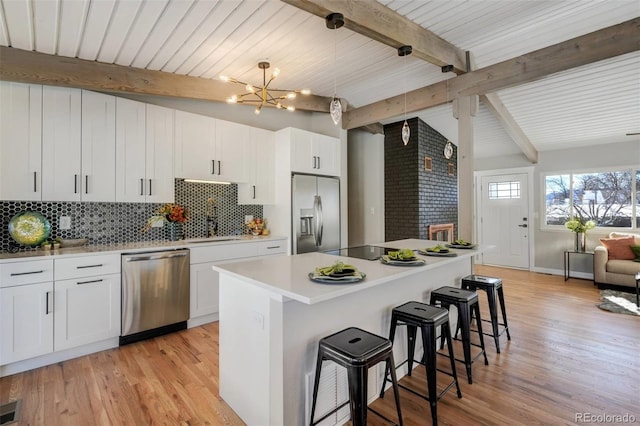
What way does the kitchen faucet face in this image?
toward the camera

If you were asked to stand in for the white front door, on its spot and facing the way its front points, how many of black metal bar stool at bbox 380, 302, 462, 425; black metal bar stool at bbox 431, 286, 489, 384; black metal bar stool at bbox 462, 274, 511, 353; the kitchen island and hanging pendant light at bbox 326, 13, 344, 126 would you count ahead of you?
5

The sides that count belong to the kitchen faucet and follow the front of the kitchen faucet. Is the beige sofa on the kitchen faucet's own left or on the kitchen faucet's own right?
on the kitchen faucet's own left

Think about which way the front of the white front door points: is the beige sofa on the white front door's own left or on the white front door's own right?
on the white front door's own left

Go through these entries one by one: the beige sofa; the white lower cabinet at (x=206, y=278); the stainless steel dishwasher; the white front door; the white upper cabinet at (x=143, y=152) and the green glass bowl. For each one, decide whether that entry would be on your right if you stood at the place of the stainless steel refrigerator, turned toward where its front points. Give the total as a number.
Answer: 4

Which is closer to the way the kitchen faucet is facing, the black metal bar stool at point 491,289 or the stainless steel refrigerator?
the black metal bar stool

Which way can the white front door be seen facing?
toward the camera

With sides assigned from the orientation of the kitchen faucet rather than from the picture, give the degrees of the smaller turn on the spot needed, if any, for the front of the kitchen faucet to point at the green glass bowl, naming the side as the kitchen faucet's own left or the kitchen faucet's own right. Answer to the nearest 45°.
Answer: approximately 45° to the kitchen faucet's own right

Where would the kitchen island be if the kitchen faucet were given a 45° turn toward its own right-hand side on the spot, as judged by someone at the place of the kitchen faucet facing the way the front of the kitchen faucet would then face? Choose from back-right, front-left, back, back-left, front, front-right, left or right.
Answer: front-left

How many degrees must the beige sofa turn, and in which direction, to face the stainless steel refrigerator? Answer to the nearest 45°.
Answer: approximately 45° to its right

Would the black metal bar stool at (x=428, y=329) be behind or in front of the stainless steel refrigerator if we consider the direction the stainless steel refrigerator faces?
in front

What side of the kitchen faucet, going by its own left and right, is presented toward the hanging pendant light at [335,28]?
front

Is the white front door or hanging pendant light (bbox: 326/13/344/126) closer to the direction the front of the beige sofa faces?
the hanging pendant light

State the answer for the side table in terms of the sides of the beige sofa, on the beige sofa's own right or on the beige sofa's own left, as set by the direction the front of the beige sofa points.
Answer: on the beige sofa's own right

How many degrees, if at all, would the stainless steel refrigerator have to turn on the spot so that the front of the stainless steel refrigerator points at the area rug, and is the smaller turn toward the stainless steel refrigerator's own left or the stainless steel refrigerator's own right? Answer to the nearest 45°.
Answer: approximately 45° to the stainless steel refrigerator's own left

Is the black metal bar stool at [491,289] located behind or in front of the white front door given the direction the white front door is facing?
in front

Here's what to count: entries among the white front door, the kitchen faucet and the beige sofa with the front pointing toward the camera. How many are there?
3
